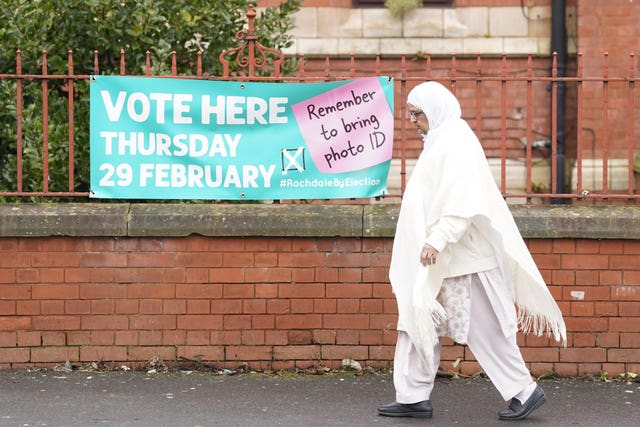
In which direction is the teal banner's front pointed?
toward the camera

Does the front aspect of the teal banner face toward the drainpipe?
no
